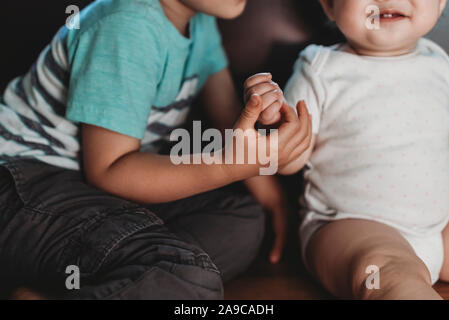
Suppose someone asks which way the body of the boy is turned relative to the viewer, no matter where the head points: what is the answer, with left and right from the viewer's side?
facing the viewer and to the right of the viewer

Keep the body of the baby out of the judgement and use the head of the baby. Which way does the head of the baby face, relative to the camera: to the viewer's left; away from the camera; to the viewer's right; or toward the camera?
toward the camera

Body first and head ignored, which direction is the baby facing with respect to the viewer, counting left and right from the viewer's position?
facing the viewer

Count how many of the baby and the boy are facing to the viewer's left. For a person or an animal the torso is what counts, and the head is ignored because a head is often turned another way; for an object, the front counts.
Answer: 0
